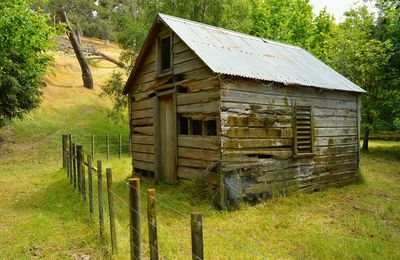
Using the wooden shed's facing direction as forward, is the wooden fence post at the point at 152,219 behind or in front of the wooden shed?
in front

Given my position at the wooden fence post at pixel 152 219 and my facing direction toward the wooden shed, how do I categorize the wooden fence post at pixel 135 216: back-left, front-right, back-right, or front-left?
front-left

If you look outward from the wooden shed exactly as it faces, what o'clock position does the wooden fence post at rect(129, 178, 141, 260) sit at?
The wooden fence post is roughly at 11 o'clock from the wooden shed.

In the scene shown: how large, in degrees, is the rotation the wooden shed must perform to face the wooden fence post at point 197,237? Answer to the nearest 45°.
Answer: approximately 45° to its left

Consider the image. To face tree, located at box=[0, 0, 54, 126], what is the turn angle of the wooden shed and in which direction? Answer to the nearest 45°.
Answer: approximately 45° to its right

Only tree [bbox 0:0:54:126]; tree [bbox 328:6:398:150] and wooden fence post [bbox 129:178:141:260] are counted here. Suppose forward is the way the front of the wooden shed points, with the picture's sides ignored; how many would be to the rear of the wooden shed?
1

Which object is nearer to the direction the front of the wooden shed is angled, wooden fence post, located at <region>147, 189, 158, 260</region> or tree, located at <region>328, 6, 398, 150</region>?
the wooden fence post

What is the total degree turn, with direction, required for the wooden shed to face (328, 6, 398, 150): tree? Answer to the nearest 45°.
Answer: approximately 180°

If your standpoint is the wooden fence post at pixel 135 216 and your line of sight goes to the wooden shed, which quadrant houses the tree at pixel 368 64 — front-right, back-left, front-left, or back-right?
front-right

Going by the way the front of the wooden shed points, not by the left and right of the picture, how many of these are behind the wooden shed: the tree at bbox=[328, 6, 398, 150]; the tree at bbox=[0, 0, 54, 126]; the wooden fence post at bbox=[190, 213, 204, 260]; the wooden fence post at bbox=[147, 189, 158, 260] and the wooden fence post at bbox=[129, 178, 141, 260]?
1

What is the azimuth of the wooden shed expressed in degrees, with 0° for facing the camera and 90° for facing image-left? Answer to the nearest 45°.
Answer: approximately 45°

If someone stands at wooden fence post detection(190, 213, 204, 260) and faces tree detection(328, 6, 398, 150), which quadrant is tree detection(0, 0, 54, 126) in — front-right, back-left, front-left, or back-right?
front-left
